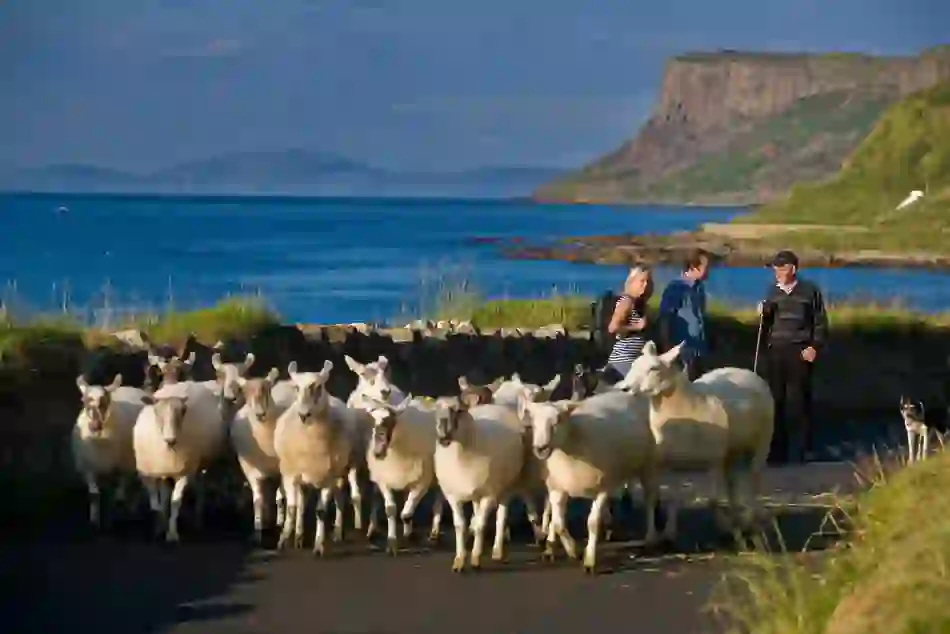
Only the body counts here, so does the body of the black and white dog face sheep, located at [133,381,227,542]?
yes

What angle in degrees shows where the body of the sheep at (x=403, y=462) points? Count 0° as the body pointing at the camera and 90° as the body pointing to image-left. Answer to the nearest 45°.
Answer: approximately 0°

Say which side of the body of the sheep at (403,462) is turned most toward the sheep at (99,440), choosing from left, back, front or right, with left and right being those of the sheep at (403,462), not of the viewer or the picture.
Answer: right

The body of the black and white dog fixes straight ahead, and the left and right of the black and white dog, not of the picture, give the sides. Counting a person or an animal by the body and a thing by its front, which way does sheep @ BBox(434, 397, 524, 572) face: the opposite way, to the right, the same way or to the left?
the same way

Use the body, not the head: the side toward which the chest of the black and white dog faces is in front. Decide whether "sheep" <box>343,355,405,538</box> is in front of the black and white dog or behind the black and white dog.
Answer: in front

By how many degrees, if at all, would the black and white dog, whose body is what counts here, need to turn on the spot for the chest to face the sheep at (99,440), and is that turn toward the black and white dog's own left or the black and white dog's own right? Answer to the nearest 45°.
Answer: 0° — it already faces it

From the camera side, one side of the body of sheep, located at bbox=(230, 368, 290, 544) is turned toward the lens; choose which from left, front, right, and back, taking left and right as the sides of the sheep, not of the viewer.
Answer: front

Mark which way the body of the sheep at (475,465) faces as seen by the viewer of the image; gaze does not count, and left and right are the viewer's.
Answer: facing the viewer and to the left of the viewer

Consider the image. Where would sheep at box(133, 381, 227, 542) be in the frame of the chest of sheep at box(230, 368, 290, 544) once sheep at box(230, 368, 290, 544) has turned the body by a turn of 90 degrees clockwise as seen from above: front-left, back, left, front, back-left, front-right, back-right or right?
front

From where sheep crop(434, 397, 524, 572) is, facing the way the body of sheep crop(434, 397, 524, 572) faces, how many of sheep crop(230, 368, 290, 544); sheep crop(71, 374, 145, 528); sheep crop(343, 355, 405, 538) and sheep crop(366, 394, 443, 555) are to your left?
0

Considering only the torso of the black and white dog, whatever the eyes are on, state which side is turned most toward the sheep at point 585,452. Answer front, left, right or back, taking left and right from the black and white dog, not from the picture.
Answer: front

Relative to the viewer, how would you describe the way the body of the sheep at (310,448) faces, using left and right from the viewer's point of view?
facing the viewer
